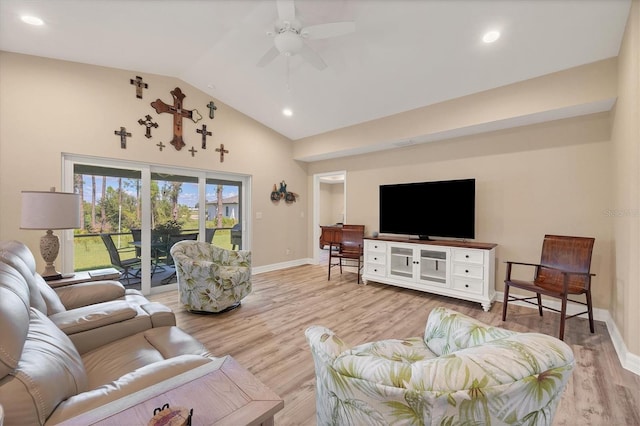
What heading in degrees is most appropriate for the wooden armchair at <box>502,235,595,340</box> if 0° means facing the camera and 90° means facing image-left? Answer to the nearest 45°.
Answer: approximately 45°

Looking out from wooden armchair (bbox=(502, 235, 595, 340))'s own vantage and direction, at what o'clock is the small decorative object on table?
The small decorative object on table is roughly at 11 o'clock from the wooden armchair.

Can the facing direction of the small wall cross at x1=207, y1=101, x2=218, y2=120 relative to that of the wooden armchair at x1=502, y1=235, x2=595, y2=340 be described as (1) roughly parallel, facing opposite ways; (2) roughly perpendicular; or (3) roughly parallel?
roughly perpendicular

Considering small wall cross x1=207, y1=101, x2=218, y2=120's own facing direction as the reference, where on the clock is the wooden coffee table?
The wooden coffee table is roughly at 12 o'clock from the small wall cross.

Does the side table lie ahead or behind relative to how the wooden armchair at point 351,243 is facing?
ahead

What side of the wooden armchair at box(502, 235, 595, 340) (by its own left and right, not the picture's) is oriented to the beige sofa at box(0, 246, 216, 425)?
front

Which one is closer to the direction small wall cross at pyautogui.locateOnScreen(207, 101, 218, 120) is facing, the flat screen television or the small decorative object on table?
the small decorative object on table

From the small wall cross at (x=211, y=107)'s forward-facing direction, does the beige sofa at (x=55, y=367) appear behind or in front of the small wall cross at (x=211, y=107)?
in front

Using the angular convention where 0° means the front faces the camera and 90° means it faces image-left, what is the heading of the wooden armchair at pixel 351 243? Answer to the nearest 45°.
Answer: approximately 45°

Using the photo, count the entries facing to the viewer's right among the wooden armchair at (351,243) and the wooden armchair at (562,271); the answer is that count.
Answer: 0
